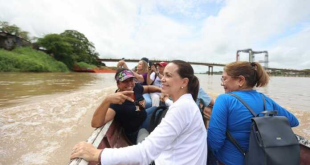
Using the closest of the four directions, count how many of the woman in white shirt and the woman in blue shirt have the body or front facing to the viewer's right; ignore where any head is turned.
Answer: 0
